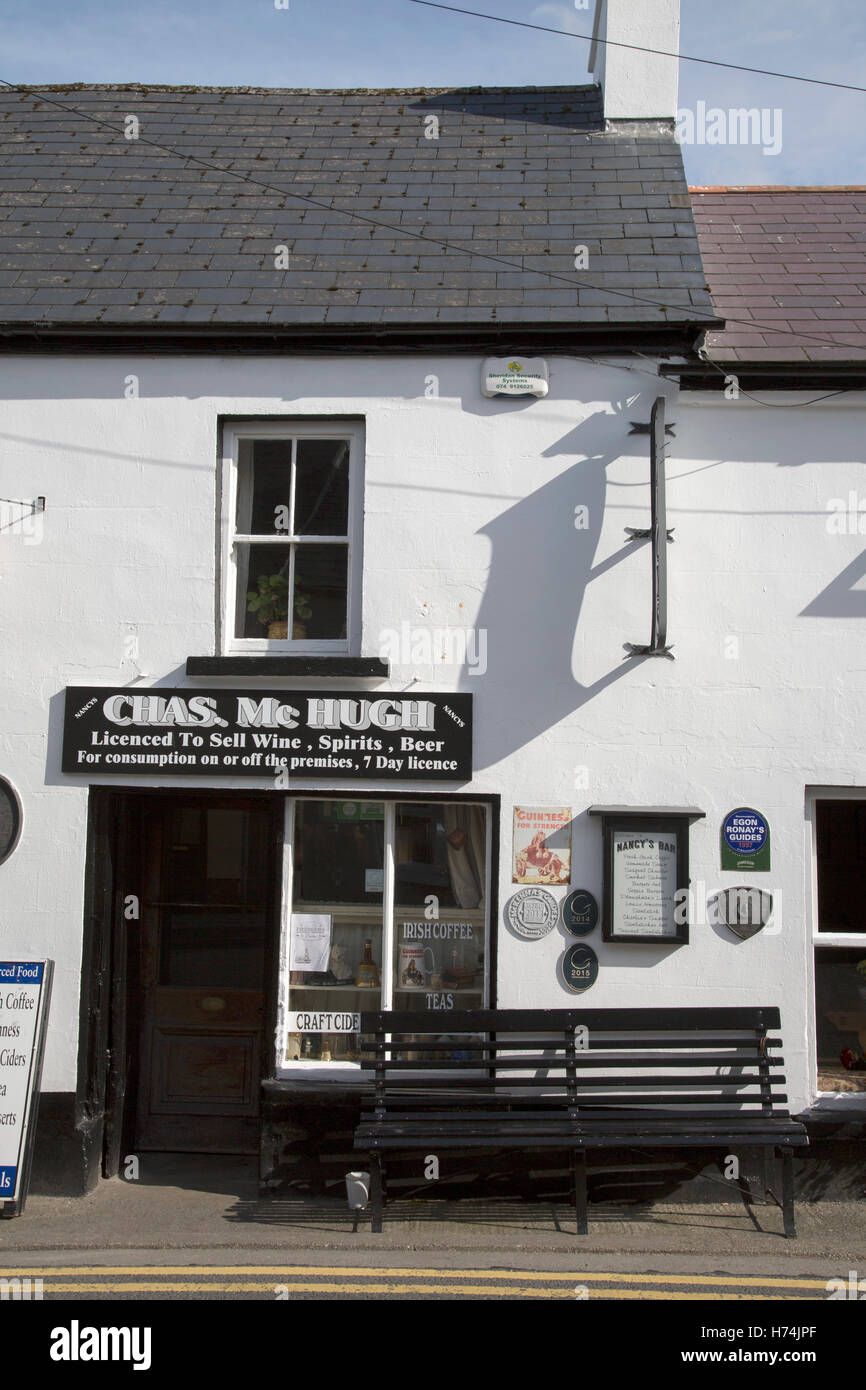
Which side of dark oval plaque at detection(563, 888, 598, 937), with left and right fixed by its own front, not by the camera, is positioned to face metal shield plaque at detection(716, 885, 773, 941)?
left

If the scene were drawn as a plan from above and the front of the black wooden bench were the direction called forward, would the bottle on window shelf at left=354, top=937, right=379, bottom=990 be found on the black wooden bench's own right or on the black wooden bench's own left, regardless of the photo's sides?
on the black wooden bench's own right

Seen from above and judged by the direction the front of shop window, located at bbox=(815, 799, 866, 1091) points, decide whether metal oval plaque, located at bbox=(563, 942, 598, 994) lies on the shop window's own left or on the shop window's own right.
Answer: on the shop window's own right

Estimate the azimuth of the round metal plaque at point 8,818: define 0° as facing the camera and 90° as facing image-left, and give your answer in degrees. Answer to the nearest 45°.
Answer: approximately 0°

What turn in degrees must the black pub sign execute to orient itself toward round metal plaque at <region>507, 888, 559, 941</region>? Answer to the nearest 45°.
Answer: approximately 90° to its left

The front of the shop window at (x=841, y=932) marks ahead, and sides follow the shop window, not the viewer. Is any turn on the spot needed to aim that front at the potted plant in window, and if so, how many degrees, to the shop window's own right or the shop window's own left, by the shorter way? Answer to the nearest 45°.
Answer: approximately 90° to the shop window's own right
